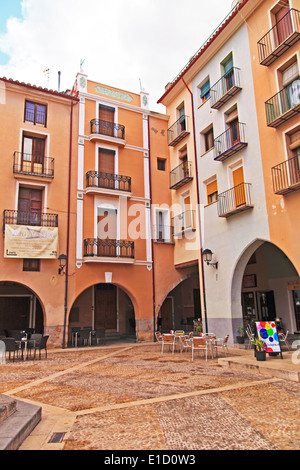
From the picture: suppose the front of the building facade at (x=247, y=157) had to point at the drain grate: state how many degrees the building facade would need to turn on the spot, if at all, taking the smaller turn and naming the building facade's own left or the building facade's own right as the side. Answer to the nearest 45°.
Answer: approximately 45° to the building facade's own left

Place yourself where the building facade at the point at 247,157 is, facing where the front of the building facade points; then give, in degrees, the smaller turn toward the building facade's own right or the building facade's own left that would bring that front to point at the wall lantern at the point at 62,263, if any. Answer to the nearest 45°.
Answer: approximately 45° to the building facade's own right

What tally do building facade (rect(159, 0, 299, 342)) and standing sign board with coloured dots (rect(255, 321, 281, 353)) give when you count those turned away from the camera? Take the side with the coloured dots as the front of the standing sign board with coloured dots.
0

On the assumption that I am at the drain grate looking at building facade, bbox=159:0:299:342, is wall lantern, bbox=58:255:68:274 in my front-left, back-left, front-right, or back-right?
front-left

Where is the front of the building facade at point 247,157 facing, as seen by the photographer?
facing the viewer and to the left of the viewer

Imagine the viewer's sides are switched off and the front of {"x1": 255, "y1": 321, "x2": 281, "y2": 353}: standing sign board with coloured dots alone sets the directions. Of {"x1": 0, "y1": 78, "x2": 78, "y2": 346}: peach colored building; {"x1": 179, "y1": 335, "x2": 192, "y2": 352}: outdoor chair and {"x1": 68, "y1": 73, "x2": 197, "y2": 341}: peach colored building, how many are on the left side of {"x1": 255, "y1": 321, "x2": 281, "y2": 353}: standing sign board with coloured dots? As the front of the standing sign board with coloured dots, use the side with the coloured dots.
0

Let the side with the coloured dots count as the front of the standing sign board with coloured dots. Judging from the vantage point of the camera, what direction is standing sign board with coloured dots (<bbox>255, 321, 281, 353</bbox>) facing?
facing the viewer

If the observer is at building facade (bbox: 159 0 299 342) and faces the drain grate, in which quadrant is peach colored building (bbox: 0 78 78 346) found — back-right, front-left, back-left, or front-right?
front-right

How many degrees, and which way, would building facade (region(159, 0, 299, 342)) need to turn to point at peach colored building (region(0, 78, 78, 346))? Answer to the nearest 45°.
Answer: approximately 45° to its right

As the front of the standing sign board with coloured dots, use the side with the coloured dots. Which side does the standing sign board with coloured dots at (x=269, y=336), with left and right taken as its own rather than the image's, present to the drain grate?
front
